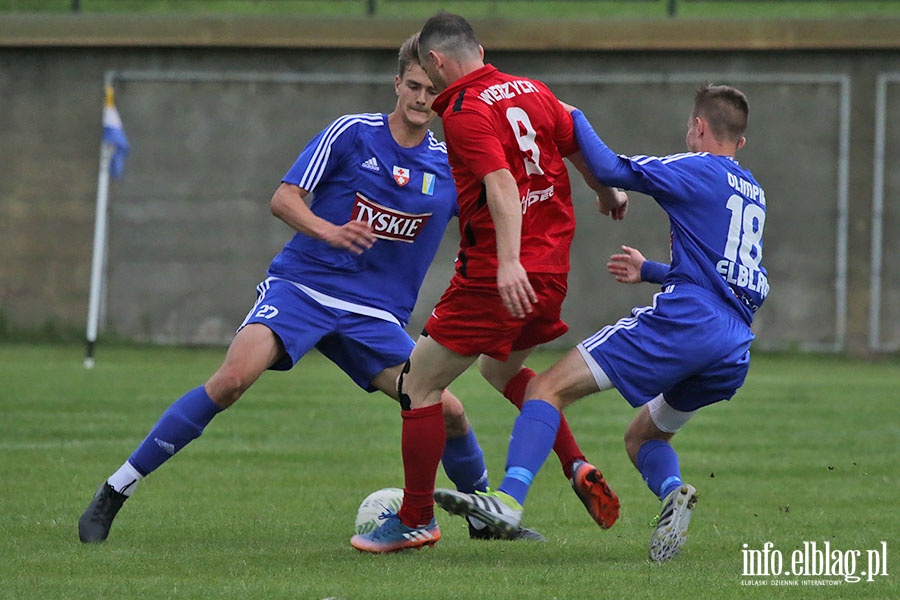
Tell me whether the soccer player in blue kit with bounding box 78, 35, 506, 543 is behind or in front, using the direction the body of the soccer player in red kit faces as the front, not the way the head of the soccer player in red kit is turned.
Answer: in front

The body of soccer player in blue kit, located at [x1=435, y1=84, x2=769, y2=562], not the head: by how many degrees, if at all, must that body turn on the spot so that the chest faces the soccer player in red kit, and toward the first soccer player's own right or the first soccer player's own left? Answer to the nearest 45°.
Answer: approximately 45° to the first soccer player's own left

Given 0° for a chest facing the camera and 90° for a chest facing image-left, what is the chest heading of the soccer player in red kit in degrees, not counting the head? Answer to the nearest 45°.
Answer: approximately 135°

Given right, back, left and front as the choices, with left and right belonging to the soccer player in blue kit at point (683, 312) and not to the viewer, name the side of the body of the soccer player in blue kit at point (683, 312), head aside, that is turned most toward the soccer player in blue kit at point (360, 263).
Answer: front

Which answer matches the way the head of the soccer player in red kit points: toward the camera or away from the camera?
away from the camera

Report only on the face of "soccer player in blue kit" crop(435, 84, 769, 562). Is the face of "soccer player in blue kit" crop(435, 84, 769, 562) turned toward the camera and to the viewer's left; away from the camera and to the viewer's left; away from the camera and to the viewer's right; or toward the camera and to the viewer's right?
away from the camera and to the viewer's left

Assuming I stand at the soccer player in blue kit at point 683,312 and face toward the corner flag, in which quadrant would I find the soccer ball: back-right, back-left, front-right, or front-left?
front-left

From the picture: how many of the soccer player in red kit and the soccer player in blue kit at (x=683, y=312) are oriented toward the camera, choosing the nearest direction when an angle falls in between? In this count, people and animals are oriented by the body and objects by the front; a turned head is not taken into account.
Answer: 0

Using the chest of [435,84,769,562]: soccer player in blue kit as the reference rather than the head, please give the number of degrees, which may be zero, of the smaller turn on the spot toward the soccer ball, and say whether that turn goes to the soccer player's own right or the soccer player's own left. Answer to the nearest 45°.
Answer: approximately 45° to the soccer player's own left

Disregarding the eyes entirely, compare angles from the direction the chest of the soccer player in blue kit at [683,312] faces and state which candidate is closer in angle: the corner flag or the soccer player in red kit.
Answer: the corner flag

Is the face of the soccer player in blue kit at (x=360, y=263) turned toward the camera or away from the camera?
toward the camera

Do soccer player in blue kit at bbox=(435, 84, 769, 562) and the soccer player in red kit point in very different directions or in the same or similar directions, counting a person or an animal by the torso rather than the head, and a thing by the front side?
same or similar directions

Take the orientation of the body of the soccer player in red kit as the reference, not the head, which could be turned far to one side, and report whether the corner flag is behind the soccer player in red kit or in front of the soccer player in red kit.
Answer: in front

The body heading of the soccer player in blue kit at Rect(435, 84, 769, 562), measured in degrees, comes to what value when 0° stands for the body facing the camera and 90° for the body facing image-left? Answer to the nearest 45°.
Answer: approximately 135°
